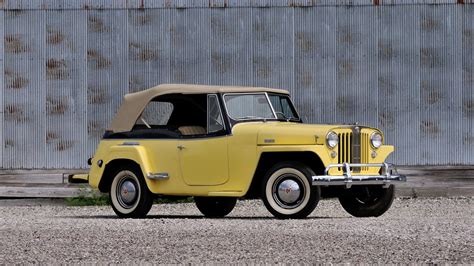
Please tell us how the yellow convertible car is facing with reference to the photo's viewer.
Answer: facing the viewer and to the right of the viewer
